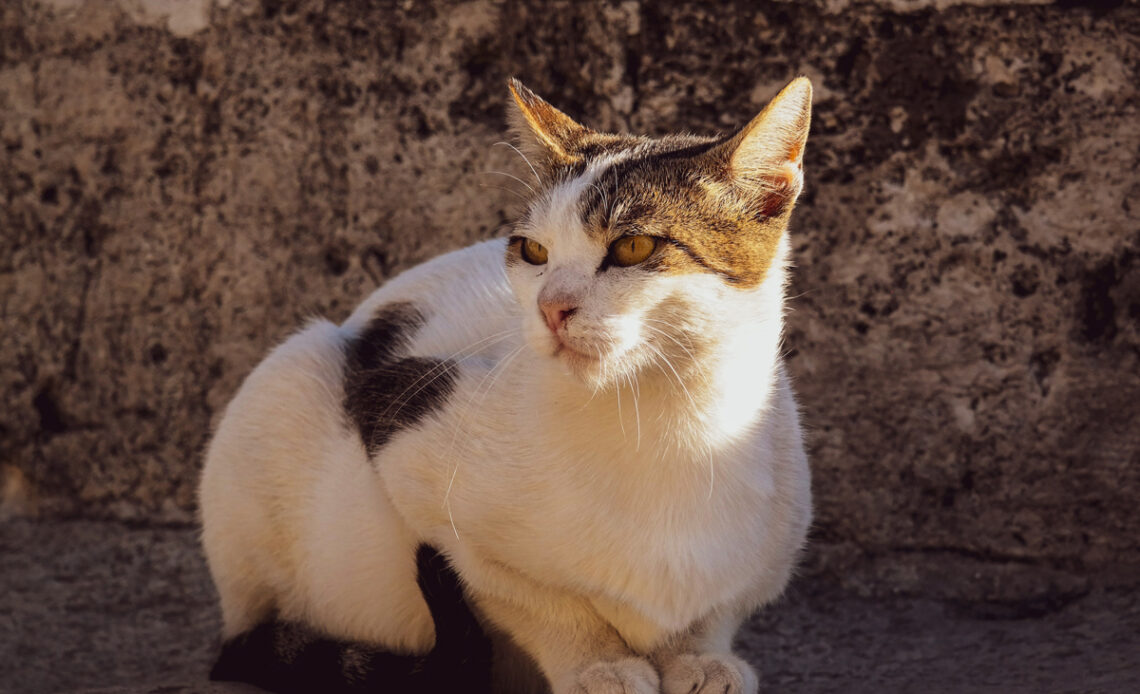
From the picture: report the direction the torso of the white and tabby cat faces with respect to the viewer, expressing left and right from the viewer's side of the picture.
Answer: facing the viewer and to the right of the viewer
